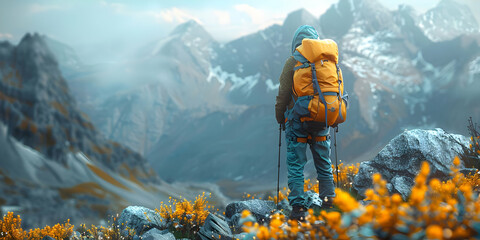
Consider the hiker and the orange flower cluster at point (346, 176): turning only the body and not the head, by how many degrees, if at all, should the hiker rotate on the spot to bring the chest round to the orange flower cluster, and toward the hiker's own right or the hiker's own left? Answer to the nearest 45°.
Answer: approximately 45° to the hiker's own right

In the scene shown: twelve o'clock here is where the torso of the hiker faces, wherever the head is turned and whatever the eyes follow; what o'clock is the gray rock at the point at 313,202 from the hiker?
The gray rock is roughly at 2 o'clock from the hiker.

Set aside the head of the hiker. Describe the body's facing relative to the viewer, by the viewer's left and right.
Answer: facing away from the viewer and to the left of the viewer

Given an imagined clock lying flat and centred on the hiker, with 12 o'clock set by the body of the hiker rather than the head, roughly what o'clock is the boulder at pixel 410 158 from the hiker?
The boulder is roughly at 3 o'clock from the hiker.
